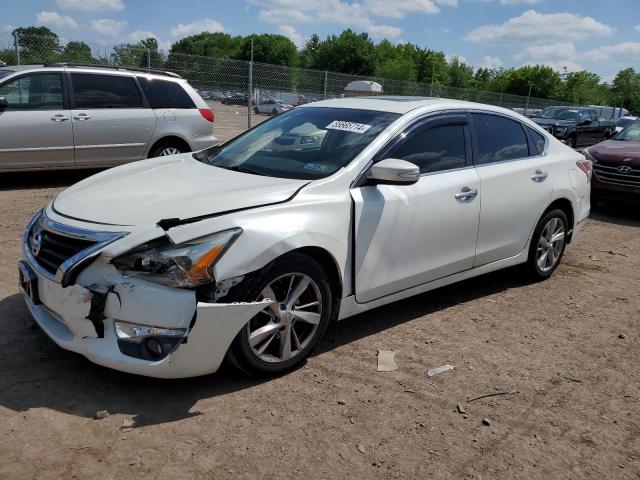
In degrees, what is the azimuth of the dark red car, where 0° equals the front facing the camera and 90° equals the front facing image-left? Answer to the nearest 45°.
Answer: approximately 45°

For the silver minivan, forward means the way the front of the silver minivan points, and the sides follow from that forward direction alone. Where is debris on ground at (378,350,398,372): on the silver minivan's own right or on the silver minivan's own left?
on the silver minivan's own left

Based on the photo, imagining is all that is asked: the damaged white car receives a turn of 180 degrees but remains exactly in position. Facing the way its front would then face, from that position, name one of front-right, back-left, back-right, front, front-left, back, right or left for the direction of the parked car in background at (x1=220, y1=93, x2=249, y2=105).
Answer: front-left

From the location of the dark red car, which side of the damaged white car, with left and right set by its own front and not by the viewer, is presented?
back

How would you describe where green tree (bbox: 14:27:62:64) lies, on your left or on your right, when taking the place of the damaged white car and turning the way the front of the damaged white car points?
on your right

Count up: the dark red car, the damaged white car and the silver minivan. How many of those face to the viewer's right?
0

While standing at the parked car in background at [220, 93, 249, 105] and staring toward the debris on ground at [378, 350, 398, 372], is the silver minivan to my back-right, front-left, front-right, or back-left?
front-right

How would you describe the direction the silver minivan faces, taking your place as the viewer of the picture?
facing to the left of the viewer

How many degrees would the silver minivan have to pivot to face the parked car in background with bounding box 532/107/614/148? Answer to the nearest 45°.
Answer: approximately 135° to its right

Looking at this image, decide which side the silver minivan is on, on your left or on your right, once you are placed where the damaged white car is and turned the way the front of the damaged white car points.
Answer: on your right

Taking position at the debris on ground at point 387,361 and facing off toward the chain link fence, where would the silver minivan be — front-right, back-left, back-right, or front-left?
front-left

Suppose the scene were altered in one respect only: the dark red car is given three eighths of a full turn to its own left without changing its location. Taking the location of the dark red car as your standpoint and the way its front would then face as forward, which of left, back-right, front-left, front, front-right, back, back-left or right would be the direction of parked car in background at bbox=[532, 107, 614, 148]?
left

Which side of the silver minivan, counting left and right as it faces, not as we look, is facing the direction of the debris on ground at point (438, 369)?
left

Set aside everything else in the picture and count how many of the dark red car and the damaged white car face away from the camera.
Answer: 0

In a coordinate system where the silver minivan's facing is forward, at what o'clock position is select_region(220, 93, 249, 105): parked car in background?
The parked car in background is roughly at 4 o'clock from the silver minivan.

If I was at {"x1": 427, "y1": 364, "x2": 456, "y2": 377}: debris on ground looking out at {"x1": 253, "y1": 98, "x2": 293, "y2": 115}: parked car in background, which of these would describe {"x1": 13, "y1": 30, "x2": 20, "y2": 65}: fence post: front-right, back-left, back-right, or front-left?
front-left

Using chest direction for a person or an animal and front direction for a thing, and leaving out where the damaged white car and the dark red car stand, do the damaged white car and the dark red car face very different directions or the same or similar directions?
same or similar directions
